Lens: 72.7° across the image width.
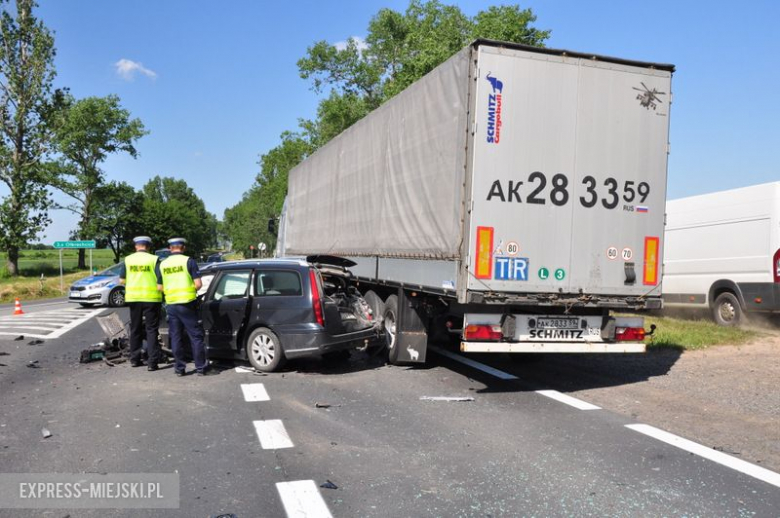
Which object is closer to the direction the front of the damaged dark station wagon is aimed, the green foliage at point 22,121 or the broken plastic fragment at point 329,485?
the green foliage

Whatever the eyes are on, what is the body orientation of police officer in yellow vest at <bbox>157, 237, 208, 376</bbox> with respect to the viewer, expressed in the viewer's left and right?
facing away from the viewer

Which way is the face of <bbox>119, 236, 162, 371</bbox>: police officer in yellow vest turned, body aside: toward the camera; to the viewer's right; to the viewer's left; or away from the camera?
away from the camera

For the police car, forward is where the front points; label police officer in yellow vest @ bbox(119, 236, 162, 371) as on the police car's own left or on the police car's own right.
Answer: on the police car's own left

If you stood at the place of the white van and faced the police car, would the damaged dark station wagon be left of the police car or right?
left

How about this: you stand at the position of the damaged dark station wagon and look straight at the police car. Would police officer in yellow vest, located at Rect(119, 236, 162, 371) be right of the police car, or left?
left

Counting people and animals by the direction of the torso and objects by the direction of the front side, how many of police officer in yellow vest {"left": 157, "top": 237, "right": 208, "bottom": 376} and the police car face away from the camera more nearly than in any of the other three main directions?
1

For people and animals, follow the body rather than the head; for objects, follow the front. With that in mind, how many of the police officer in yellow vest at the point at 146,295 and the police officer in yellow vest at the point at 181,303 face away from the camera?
2

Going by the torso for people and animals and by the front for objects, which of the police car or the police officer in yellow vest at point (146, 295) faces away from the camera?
the police officer in yellow vest

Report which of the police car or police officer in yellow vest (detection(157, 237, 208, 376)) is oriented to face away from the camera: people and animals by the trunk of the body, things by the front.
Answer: the police officer in yellow vest

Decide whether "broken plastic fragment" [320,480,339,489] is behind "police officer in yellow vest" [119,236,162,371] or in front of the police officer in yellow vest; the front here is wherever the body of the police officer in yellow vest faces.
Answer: behind

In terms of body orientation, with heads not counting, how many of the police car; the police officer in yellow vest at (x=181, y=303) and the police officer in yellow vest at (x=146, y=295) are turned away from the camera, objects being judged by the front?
2

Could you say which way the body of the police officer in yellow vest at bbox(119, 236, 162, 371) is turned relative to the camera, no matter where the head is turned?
away from the camera

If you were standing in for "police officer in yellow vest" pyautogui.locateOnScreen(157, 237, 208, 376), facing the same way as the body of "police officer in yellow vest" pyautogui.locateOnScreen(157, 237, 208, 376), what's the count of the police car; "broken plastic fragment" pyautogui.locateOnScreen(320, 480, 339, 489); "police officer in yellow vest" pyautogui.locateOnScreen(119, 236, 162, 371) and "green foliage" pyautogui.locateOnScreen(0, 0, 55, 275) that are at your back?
1
